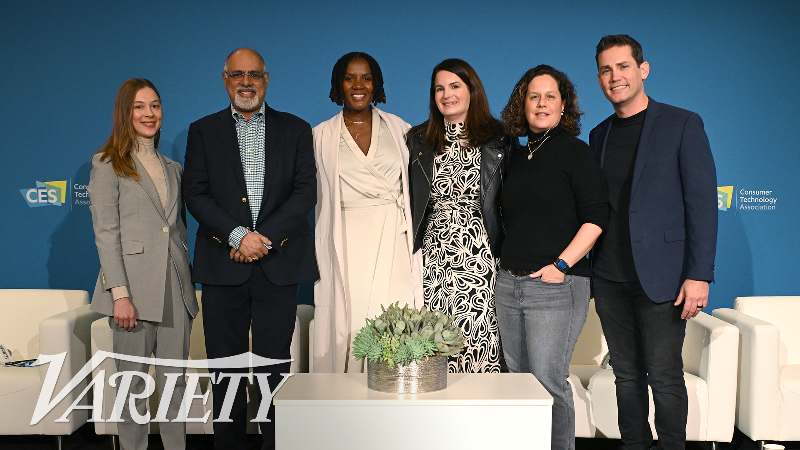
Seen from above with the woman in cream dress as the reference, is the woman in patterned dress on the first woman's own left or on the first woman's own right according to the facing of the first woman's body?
on the first woman's own left

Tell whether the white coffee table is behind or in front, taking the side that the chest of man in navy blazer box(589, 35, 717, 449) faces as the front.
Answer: in front

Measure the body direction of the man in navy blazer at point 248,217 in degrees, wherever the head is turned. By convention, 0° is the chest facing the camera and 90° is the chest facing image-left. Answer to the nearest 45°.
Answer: approximately 0°

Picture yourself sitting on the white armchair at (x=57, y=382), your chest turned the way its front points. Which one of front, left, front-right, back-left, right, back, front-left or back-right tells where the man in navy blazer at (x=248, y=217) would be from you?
front-left

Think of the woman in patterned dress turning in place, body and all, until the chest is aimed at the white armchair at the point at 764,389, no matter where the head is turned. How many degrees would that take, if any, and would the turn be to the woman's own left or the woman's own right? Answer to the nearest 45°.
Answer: approximately 90° to the woman's own left

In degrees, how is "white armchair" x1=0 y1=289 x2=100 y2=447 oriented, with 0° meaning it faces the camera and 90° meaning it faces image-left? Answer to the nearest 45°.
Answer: approximately 0°

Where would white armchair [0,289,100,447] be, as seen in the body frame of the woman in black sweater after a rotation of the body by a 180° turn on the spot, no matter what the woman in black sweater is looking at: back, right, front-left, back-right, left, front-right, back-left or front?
back-left
